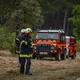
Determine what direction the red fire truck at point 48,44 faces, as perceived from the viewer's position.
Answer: facing the viewer and to the left of the viewer

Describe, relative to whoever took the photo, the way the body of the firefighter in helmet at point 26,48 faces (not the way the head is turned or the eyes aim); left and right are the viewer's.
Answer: facing the viewer and to the right of the viewer

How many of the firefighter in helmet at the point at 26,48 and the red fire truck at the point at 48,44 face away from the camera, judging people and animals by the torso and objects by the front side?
0

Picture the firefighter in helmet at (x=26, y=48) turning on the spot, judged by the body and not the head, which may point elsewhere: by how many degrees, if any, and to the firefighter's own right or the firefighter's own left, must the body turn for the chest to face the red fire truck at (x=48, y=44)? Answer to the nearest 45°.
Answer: approximately 135° to the firefighter's own left

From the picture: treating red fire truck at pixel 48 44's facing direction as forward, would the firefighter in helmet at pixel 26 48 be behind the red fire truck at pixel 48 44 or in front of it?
in front
